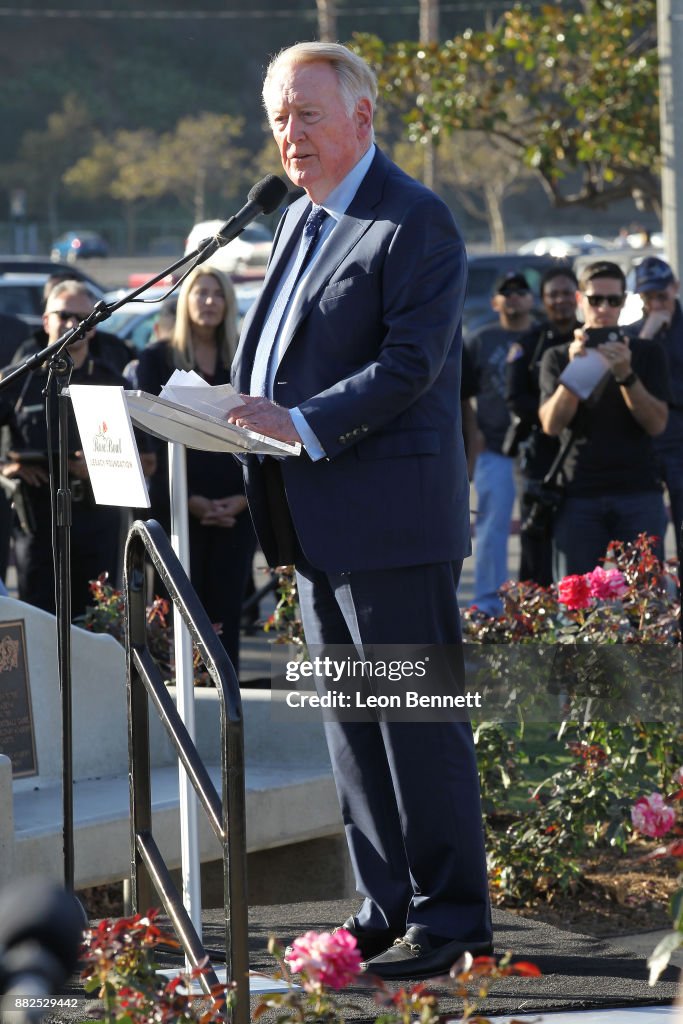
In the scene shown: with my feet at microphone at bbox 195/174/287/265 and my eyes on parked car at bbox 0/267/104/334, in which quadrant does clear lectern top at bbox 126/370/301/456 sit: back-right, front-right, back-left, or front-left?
back-left

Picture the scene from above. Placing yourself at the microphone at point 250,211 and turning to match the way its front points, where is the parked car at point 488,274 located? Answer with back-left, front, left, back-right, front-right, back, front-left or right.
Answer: left

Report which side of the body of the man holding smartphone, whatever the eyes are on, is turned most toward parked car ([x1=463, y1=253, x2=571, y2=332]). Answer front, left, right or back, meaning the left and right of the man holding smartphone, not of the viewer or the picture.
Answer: back

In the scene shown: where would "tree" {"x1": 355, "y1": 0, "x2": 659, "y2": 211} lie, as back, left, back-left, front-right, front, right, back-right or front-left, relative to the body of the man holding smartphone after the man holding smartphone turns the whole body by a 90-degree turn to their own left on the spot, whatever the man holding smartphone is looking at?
left

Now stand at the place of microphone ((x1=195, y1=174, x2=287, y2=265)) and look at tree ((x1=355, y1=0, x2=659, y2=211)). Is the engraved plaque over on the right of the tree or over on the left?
left

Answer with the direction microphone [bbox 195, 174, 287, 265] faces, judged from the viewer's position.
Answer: facing to the right of the viewer

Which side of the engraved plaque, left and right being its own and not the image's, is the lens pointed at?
front

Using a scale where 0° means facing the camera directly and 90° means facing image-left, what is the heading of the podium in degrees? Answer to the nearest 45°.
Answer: approximately 45°

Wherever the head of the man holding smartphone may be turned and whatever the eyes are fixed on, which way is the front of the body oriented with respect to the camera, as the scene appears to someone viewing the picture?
toward the camera

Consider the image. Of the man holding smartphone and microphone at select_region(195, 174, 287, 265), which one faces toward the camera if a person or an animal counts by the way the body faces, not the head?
the man holding smartphone

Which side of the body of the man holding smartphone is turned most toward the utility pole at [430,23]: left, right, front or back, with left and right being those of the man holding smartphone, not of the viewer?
back

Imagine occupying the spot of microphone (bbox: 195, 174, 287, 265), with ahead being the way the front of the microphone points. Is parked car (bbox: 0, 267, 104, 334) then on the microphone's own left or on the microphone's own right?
on the microphone's own left

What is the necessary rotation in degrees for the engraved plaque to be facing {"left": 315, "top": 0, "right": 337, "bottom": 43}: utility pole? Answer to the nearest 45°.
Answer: approximately 180°

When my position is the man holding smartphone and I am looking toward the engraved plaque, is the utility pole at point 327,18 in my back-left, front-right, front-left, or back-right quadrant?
back-right

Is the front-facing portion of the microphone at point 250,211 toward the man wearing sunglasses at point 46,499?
no

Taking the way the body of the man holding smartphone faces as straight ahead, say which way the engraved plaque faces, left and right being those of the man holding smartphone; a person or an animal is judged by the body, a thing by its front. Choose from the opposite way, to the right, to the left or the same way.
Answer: the same way

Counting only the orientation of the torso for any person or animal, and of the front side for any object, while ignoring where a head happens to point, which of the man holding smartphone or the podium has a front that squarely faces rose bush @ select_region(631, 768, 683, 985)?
the man holding smartphone
